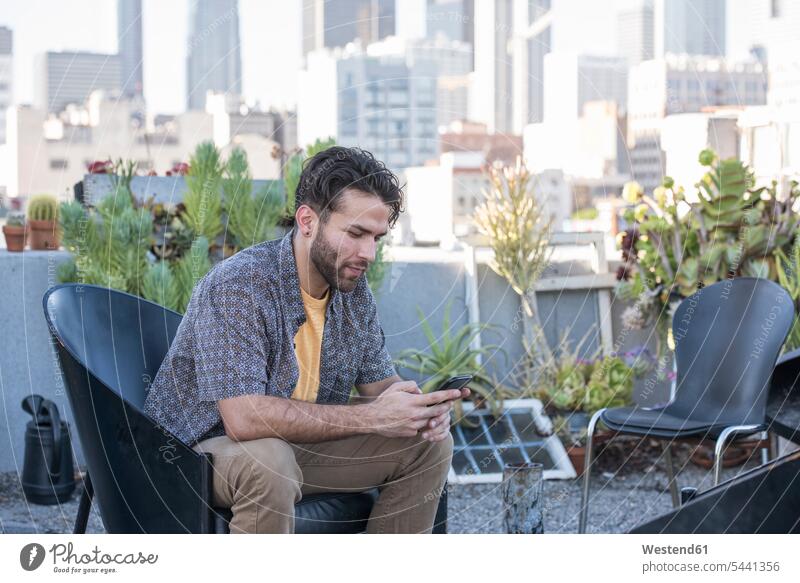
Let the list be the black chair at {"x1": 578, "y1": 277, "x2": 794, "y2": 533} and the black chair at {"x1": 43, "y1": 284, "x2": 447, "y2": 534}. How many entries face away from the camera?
0

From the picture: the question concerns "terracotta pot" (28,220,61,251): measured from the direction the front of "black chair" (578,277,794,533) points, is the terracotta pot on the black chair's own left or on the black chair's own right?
on the black chair's own right

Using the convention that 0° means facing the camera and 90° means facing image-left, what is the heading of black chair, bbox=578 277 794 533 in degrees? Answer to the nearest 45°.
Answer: approximately 45°

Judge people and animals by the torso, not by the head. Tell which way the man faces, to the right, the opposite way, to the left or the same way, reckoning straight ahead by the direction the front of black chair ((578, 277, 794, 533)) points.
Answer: to the left

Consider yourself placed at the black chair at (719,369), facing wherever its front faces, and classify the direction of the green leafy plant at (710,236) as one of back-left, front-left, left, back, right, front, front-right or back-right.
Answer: back-right

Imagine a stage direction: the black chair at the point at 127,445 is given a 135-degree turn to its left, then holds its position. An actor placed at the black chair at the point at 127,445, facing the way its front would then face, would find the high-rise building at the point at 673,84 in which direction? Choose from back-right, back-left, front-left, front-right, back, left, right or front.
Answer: front-right

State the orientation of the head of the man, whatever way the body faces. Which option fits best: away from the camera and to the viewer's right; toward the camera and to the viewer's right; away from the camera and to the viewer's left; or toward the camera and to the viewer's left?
toward the camera and to the viewer's right

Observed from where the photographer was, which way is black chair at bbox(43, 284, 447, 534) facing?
facing the viewer and to the right of the viewer

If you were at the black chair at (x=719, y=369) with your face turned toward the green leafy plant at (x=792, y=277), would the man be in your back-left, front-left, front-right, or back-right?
back-left

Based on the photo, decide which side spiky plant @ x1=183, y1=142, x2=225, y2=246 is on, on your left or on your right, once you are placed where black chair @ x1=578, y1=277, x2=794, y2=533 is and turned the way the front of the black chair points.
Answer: on your right

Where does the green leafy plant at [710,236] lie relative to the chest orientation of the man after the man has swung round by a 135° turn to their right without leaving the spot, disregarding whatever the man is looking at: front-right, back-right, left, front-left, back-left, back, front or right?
back-right

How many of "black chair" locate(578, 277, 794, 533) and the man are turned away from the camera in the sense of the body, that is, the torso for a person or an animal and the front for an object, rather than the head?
0
